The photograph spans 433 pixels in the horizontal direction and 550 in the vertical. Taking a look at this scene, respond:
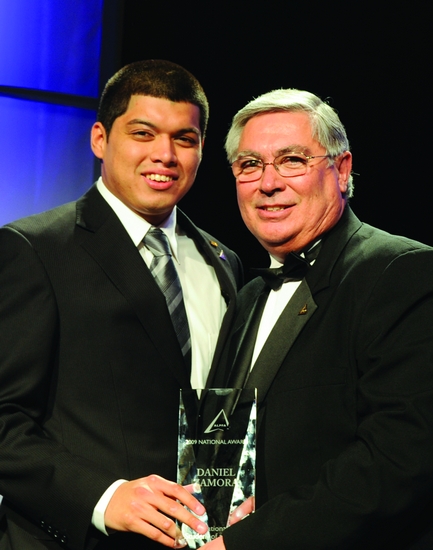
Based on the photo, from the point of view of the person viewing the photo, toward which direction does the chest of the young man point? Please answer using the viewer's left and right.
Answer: facing the viewer and to the right of the viewer

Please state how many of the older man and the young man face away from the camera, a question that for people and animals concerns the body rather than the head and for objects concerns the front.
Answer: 0

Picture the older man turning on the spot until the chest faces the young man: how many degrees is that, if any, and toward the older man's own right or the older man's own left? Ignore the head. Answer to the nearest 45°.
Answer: approximately 45° to the older man's own right

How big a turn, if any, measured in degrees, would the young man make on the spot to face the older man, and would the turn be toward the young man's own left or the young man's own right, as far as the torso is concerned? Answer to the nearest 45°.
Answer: approximately 45° to the young man's own left

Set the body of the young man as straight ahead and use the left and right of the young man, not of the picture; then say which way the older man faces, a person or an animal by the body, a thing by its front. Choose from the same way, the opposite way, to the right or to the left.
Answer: to the right

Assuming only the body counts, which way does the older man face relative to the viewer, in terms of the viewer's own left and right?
facing the viewer and to the left of the viewer
